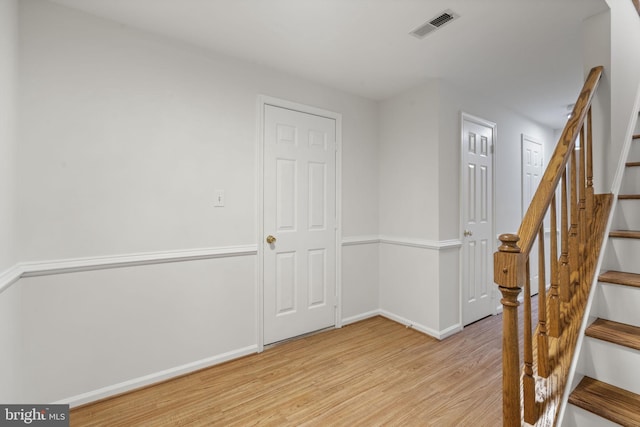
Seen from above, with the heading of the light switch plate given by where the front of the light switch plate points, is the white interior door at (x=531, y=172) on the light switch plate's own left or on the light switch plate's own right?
on the light switch plate's own left

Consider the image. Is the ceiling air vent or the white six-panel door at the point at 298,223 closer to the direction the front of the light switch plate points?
the ceiling air vent

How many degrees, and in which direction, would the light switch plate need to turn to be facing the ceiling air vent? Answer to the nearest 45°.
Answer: approximately 45° to its left

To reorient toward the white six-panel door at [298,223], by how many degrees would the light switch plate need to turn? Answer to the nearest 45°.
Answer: approximately 90° to its left

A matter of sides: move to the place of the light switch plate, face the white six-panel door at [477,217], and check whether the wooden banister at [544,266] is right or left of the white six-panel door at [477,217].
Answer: right

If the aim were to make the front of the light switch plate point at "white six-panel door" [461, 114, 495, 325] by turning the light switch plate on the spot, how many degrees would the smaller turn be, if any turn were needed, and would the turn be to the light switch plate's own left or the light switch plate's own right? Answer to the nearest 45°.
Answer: approximately 90° to the light switch plate's own left

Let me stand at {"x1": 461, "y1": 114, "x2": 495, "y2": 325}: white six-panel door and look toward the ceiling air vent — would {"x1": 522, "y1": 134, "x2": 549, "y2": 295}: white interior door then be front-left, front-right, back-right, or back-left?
back-left
